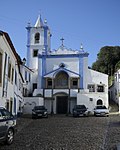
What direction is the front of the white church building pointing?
toward the camera
